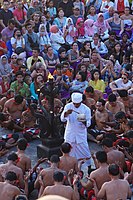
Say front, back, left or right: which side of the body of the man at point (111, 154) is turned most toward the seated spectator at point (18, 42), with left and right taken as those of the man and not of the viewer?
front

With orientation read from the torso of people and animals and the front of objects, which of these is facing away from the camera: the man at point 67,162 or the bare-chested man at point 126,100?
the man

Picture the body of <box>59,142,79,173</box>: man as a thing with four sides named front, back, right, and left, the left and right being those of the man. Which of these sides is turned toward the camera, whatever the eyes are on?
back

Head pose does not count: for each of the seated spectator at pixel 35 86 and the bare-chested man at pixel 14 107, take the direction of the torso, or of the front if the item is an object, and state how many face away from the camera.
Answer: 0

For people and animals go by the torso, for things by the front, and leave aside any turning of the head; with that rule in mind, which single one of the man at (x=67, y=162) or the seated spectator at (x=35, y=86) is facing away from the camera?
the man

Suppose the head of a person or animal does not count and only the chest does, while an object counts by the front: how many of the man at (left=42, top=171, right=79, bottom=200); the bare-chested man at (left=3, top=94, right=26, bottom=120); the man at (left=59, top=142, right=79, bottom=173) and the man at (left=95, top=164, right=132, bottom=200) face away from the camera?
3

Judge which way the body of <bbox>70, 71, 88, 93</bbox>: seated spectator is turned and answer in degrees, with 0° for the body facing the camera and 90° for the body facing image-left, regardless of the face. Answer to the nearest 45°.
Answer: approximately 45°

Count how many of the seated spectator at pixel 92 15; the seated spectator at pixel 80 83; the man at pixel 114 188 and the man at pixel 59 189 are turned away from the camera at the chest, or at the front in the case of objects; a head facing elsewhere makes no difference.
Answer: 2

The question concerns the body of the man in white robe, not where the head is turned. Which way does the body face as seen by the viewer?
toward the camera

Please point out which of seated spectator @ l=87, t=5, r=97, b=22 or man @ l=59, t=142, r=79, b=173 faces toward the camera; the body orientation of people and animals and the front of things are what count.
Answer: the seated spectator

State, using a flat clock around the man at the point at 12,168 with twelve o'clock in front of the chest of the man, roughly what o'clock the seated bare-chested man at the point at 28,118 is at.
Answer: The seated bare-chested man is roughly at 11 o'clock from the man.

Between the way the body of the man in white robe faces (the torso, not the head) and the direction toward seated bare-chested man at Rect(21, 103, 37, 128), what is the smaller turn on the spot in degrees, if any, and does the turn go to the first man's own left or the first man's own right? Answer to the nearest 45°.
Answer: approximately 135° to the first man's own right

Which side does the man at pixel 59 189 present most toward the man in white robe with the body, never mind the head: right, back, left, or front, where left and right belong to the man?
front

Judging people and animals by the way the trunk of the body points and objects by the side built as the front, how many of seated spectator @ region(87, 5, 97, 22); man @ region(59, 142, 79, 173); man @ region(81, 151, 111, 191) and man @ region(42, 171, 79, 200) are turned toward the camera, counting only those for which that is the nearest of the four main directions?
1

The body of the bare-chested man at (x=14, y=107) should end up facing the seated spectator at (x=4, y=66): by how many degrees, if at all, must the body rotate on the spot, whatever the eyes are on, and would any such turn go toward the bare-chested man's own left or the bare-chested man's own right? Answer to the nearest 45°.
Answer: approximately 135° to the bare-chested man's own left

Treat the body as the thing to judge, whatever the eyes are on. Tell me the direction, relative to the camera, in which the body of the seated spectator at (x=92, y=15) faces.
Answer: toward the camera

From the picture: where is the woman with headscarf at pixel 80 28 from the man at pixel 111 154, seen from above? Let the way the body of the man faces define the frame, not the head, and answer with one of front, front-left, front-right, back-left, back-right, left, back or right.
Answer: front-right

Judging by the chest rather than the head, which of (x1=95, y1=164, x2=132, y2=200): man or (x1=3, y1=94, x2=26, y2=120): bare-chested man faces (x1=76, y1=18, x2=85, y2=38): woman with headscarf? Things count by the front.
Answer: the man
